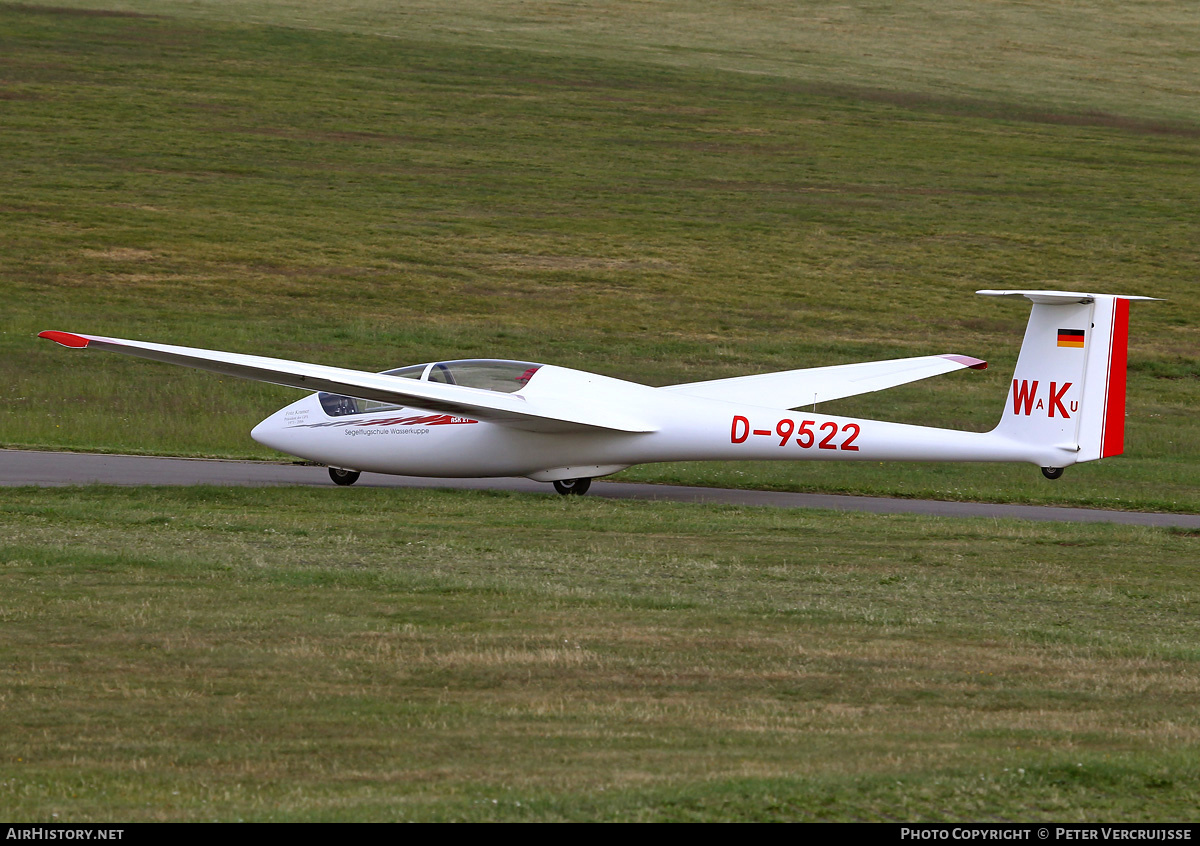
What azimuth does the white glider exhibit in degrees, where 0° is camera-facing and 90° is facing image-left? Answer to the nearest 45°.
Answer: approximately 135°
